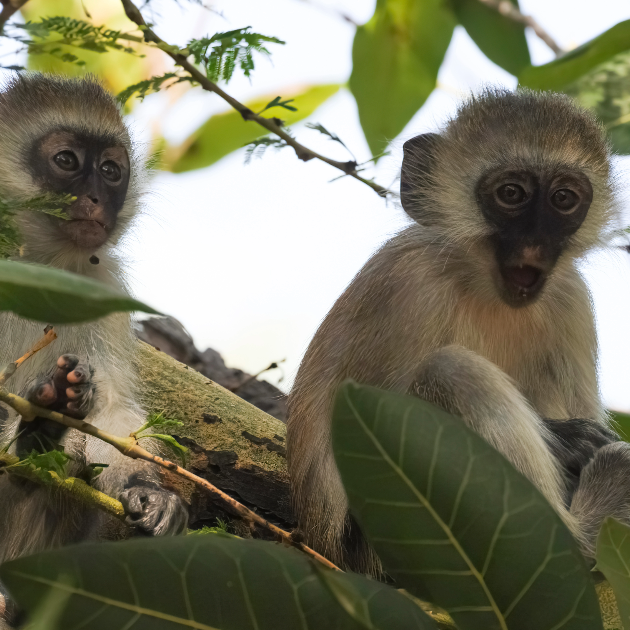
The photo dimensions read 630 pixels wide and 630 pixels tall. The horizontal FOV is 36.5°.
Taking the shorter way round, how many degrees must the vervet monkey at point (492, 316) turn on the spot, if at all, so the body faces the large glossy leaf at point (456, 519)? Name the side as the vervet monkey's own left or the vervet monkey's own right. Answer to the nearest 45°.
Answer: approximately 45° to the vervet monkey's own right

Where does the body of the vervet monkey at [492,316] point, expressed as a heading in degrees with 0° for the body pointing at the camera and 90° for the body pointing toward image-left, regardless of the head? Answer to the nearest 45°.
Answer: approximately 315°

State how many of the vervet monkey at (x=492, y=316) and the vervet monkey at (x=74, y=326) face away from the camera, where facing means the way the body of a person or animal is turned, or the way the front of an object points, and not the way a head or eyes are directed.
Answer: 0

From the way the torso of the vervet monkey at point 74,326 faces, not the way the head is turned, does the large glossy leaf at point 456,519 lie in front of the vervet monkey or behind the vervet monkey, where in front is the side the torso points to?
in front

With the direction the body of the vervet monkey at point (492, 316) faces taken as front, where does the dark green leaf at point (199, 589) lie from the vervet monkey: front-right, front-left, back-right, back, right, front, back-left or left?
front-right

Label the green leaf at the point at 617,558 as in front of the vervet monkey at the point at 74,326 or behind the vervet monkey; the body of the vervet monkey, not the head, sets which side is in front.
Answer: in front

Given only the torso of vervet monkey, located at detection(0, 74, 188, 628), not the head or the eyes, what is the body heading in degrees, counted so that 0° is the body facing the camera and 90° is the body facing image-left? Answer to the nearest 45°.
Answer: approximately 315°
